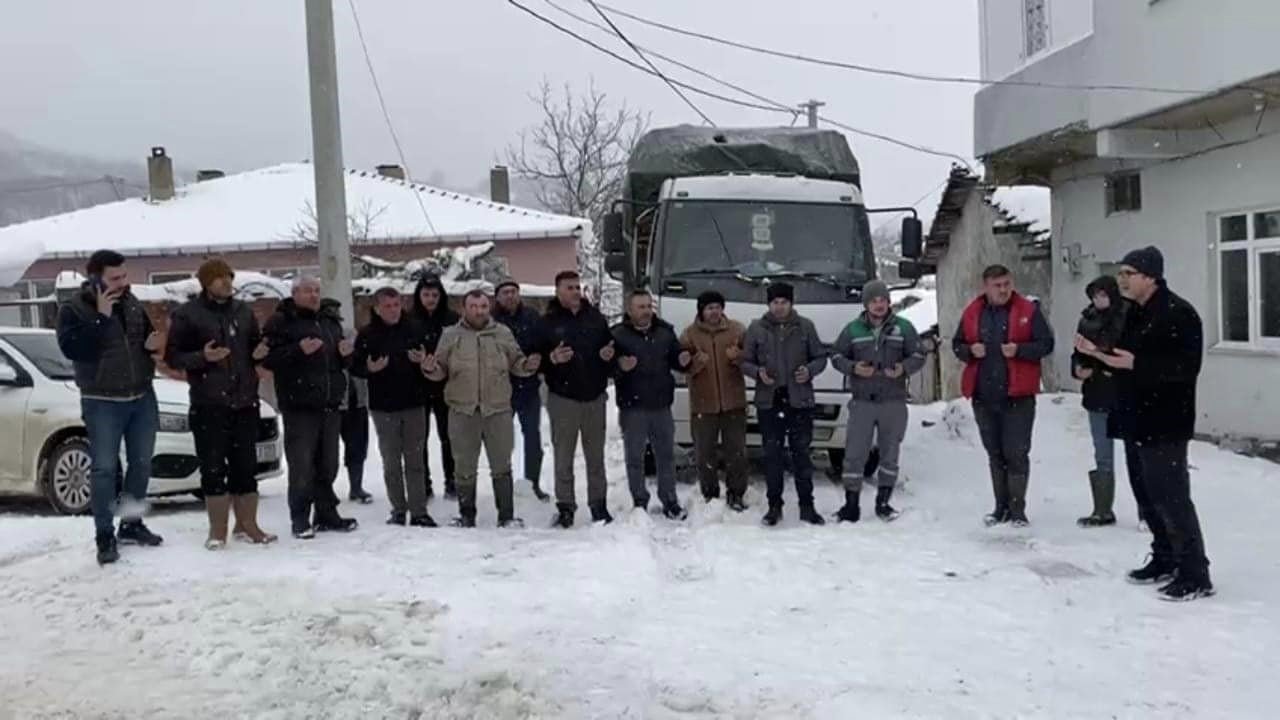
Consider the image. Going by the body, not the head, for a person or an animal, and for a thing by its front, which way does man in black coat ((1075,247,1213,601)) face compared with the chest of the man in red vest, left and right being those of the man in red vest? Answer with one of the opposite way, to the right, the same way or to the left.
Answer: to the right

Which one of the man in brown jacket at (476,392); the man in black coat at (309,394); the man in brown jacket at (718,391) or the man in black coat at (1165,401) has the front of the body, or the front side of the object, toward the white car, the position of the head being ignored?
the man in black coat at (1165,401)

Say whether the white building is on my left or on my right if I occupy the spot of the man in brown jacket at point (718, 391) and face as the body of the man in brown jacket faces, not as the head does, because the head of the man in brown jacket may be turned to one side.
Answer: on my left

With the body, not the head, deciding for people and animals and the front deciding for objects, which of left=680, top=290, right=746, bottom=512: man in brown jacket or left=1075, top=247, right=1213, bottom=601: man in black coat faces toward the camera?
the man in brown jacket

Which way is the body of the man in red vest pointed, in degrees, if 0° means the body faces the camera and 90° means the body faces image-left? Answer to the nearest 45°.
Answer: approximately 0°

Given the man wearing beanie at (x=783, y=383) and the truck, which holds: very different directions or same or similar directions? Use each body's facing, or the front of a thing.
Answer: same or similar directions

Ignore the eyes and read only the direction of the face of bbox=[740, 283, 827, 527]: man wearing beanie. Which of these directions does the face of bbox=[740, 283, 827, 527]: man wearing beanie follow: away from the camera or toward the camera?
toward the camera

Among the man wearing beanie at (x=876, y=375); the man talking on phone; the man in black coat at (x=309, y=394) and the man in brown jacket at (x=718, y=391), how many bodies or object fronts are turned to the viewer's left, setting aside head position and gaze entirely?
0

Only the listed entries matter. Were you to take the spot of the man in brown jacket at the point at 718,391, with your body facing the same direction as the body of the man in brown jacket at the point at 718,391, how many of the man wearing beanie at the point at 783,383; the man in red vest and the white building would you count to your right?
0

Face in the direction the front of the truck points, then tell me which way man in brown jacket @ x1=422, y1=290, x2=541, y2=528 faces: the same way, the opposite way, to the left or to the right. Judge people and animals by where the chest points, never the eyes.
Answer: the same way

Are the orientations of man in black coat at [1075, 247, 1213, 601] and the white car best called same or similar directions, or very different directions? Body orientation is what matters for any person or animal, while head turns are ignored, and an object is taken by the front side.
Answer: very different directions

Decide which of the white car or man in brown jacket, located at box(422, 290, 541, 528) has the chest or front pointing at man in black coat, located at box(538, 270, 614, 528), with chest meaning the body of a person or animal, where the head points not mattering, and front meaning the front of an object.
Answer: the white car

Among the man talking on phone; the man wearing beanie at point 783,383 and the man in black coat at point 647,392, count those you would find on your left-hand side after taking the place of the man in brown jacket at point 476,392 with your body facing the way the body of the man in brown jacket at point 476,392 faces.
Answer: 2

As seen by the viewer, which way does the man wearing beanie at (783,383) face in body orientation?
toward the camera

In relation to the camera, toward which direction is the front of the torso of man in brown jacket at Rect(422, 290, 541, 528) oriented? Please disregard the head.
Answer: toward the camera

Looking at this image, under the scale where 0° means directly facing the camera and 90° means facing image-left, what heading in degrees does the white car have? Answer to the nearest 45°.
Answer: approximately 315°

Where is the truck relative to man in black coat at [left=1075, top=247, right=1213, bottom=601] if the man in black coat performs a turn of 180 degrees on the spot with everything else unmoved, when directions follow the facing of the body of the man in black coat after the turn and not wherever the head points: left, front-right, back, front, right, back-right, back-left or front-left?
back-left

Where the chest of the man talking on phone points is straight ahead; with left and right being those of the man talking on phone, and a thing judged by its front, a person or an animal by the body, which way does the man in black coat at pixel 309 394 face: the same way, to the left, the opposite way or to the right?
the same way

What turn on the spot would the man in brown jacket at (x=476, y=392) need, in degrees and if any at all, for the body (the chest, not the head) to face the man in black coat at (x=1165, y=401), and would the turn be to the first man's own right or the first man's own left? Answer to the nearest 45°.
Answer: approximately 45° to the first man's own left

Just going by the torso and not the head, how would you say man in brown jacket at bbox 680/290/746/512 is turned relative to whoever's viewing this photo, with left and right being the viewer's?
facing the viewer

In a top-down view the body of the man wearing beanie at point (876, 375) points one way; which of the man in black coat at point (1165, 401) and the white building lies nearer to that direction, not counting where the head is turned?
the man in black coat

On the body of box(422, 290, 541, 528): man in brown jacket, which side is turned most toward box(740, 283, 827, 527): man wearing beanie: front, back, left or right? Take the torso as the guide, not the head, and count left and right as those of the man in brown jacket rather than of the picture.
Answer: left

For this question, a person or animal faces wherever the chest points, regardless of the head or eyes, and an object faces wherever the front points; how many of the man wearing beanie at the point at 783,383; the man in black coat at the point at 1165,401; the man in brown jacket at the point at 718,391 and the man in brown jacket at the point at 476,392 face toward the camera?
3
